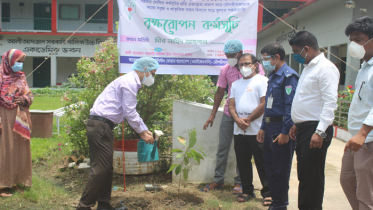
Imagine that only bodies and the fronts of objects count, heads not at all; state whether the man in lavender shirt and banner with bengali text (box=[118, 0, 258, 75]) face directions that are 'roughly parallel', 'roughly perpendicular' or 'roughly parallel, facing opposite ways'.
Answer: roughly perpendicular

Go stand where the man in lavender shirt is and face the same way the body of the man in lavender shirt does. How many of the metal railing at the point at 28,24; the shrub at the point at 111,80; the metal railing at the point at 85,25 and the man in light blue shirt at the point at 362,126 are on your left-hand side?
3

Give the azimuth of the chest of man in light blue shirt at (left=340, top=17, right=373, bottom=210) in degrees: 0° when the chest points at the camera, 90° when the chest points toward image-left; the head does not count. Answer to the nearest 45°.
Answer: approximately 45°

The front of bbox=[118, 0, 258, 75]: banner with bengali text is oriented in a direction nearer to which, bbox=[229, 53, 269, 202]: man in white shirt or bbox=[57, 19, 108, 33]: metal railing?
the man in white shirt

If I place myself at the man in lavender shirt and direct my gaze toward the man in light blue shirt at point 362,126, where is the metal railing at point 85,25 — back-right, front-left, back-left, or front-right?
back-left

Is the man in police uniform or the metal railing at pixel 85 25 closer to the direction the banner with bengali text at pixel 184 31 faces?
the man in police uniform

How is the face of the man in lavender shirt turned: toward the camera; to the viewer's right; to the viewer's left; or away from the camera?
to the viewer's right

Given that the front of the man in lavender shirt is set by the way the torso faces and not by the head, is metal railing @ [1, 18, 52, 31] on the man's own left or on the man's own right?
on the man's own left

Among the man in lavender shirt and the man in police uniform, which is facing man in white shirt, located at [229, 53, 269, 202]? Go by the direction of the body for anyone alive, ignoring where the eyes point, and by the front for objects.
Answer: the man in lavender shirt

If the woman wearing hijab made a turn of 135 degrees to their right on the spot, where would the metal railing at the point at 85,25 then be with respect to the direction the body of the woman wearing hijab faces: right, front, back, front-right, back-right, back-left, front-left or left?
right

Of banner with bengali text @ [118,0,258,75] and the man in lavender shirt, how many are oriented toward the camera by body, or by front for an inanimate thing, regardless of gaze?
1

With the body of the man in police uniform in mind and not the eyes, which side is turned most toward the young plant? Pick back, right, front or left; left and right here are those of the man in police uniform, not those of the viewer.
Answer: right

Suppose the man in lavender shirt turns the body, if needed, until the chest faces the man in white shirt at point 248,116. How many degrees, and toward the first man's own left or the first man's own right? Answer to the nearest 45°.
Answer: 0° — they already face them

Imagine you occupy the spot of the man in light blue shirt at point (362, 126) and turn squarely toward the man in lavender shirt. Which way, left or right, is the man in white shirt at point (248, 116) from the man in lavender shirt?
right

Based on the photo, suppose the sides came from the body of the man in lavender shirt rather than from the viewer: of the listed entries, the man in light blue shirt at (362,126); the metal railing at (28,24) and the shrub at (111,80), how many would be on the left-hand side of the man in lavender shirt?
2

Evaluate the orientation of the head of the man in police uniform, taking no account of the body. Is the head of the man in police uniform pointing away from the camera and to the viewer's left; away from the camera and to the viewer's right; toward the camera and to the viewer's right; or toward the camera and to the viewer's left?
toward the camera and to the viewer's left

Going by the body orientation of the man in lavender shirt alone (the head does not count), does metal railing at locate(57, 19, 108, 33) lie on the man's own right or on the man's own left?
on the man's own left

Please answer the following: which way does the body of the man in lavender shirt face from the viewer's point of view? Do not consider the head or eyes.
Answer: to the viewer's right

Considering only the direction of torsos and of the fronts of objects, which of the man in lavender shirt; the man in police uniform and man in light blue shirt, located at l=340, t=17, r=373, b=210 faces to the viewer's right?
the man in lavender shirt
